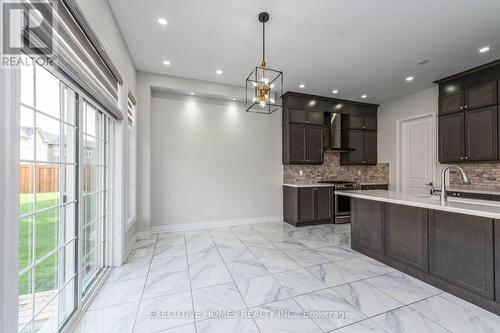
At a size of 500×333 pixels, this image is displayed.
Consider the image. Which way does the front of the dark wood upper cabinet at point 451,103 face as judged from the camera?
facing the viewer and to the left of the viewer

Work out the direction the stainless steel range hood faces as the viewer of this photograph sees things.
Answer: facing the viewer and to the right of the viewer

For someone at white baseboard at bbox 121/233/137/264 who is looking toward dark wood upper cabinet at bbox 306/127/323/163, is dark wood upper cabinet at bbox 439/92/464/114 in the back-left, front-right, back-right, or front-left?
front-right

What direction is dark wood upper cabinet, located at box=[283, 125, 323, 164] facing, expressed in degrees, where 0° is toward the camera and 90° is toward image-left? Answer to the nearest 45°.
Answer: approximately 315°

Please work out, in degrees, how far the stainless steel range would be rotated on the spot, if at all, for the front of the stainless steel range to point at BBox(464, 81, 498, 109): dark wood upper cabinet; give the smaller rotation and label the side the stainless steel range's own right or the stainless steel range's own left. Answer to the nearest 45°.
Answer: approximately 45° to the stainless steel range's own left

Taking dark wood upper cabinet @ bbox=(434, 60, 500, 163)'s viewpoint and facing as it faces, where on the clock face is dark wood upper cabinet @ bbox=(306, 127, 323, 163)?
dark wood upper cabinet @ bbox=(306, 127, 323, 163) is roughly at 1 o'clock from dark wood upper cabinet @ bbox=(434, 60, 500, 163).

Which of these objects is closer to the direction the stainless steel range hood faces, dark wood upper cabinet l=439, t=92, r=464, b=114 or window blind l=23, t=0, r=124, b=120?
the dark wood upper cabinet

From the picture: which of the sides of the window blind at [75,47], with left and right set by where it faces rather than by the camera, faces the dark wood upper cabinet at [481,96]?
front

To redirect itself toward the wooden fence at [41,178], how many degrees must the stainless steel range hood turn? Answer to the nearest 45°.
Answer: approximately 135° to its right

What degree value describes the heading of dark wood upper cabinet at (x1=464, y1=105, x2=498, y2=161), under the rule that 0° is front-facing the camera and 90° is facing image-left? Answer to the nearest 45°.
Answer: approximately 45°

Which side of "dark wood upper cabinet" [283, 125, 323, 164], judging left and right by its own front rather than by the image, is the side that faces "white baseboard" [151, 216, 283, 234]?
right

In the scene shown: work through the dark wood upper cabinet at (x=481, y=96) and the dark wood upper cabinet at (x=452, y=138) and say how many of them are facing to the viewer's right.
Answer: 0

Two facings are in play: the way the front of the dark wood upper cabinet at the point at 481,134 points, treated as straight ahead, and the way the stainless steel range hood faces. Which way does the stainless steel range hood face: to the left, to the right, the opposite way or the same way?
to the left

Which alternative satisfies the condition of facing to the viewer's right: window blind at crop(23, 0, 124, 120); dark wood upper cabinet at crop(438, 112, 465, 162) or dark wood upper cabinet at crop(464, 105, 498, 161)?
the window blind

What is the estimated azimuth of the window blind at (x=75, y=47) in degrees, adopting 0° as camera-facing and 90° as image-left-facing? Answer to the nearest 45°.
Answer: approximately 270°

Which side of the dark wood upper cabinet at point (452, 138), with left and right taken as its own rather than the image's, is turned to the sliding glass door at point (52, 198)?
front
